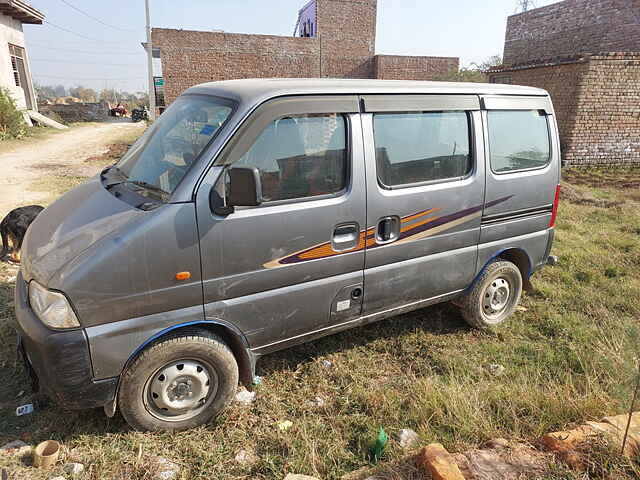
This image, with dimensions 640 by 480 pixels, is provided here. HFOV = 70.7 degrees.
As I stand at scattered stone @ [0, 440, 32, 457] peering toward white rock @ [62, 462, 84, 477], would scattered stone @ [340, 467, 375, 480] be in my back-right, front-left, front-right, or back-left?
front-left

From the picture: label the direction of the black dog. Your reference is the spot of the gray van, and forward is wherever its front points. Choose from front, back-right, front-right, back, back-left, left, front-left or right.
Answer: right

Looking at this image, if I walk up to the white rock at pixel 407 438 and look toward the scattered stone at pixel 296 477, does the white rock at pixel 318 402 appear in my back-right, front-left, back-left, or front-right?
front-right

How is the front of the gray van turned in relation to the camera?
facing the viewer and to the left of the viewer

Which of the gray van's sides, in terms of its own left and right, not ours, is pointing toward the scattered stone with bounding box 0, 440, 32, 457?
front

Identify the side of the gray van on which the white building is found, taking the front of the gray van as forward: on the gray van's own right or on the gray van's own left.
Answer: on the gray van's own right

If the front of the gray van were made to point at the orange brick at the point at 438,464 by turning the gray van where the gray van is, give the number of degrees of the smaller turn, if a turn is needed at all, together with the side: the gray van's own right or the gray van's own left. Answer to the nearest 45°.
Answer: approximately 90° to the gray van's own left

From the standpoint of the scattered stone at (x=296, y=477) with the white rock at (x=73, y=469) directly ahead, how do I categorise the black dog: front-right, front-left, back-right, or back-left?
front-right

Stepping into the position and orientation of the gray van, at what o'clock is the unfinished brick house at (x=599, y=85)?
The unfinished brick house is roughly at 6 o'clock from the gray van.

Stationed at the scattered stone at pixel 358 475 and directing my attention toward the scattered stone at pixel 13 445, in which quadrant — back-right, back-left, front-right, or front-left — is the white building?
front-right

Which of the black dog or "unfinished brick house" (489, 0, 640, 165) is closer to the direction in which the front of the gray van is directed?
the black dog
